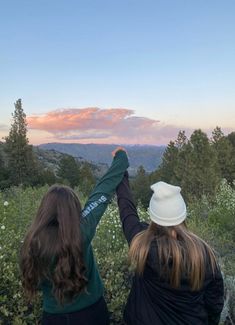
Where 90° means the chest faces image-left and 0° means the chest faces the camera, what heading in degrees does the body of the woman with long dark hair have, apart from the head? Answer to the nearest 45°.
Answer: approximately 180°

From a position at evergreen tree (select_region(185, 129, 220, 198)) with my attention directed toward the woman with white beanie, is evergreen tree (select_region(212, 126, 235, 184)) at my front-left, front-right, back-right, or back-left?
back-left

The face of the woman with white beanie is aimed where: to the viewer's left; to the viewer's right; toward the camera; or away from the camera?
away from the camera

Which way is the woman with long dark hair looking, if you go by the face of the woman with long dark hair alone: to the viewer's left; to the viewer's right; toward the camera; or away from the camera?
away from the camera

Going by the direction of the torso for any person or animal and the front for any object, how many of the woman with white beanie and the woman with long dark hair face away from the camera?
2

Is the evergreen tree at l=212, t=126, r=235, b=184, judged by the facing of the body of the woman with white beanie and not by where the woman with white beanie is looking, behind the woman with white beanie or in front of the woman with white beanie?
in front

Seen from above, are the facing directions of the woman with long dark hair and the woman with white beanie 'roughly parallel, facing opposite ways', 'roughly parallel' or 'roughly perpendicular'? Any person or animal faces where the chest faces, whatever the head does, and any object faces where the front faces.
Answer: roughly parallel

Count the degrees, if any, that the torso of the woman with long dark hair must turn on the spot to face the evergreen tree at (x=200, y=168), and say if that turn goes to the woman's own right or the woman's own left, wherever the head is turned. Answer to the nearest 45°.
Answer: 0° — they already face it

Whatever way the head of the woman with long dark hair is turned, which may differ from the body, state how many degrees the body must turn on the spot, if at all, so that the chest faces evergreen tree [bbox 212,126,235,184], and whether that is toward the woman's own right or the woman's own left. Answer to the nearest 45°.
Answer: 0° — they already face it

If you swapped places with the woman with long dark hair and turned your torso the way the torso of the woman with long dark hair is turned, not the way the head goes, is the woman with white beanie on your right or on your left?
on your right

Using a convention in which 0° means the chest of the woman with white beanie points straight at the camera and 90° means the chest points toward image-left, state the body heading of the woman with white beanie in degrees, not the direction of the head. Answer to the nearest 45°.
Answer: approximately 180°

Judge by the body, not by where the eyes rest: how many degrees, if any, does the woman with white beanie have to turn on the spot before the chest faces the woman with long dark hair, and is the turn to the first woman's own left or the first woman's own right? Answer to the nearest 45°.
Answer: approximately 90° to the first woman's own left

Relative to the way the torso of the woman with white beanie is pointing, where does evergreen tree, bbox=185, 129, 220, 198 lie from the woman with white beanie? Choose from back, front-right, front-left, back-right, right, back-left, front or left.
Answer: front
